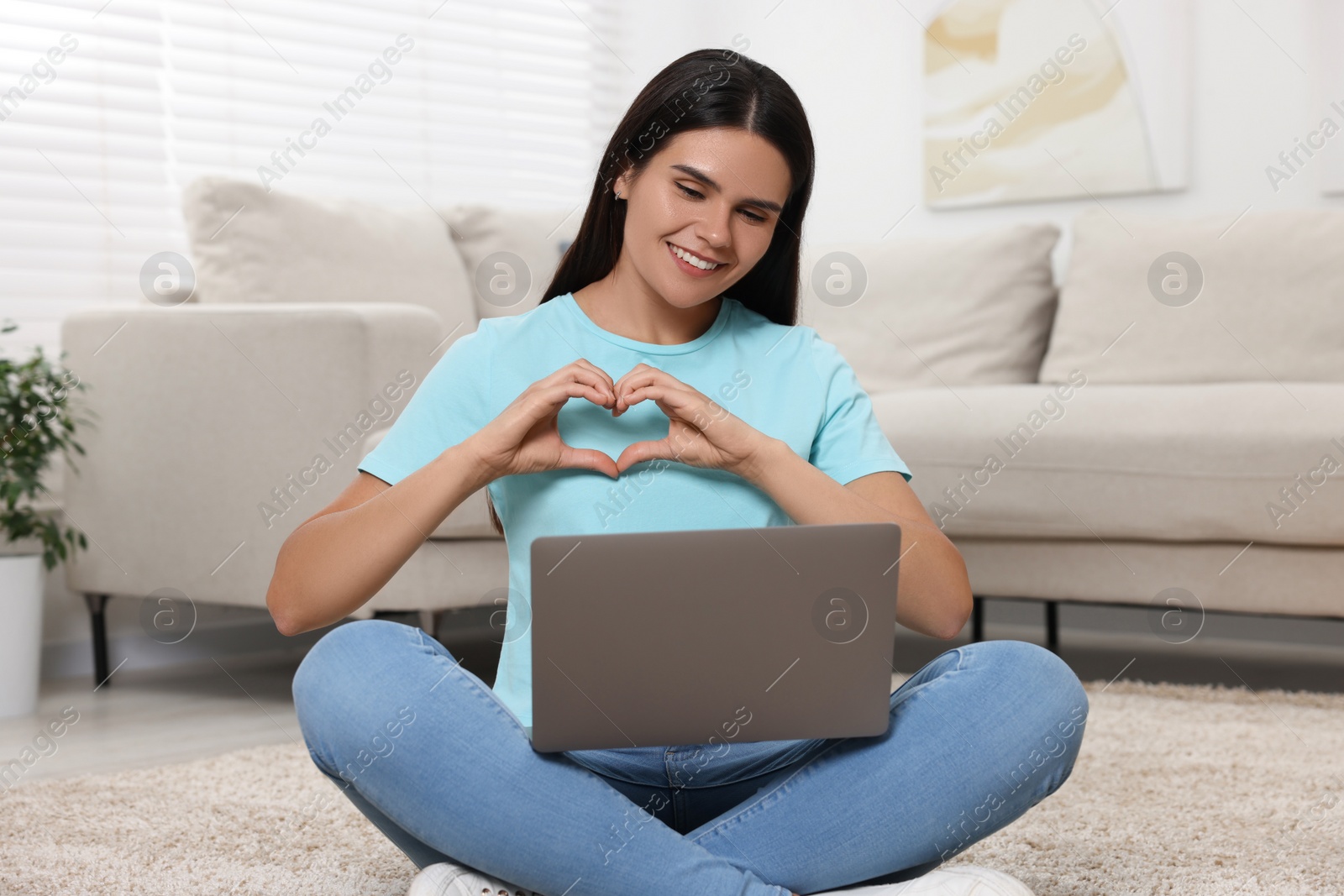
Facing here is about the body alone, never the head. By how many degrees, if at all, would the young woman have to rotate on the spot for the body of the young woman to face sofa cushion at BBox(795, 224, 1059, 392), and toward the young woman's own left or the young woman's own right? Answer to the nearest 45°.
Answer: approximately 180°

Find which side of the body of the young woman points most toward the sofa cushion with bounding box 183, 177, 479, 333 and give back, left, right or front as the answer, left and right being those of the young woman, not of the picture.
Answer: back

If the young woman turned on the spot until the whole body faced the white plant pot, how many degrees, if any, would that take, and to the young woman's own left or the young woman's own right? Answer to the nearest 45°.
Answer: approximately 135° to the young woman's own right

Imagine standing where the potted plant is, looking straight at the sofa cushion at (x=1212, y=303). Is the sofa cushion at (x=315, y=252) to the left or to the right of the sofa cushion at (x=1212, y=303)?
left

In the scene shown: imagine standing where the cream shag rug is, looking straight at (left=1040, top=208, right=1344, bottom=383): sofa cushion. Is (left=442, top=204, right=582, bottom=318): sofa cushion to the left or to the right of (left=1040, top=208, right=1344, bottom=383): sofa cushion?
left

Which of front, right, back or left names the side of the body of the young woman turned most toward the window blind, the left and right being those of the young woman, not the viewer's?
back

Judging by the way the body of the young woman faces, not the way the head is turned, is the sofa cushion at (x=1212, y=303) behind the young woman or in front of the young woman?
behind

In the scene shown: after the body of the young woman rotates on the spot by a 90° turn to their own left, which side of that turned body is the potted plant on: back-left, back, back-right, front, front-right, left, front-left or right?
back-left

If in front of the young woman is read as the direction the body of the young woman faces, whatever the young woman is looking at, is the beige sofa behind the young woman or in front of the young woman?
behind

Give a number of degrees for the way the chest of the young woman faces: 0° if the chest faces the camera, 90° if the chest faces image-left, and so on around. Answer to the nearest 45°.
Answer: approximately 0°

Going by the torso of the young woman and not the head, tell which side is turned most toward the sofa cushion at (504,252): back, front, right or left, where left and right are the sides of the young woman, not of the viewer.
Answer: back
